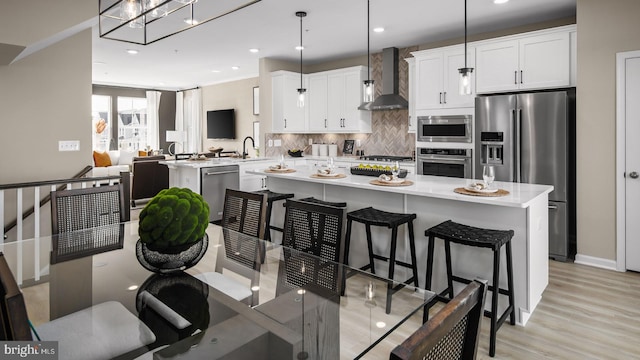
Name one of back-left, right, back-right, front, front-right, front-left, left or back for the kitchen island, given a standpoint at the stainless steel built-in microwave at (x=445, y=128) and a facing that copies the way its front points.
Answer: front

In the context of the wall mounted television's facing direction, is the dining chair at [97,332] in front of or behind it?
in front

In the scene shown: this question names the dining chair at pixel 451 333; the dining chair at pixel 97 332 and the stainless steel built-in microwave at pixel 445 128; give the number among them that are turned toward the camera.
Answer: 1

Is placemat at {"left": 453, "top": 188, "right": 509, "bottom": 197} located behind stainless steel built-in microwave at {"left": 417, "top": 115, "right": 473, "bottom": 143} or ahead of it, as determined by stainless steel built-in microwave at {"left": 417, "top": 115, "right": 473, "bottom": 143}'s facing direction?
ahead

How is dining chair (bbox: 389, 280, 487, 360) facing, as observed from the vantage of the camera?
facing away from the viewer and to the left of the viewer

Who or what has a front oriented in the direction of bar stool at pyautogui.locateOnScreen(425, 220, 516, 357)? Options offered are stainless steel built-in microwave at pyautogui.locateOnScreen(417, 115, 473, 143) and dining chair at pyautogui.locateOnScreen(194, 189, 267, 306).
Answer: the stainless steel built-in microwave

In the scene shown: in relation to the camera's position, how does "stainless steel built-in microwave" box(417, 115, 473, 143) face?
facing the viewer

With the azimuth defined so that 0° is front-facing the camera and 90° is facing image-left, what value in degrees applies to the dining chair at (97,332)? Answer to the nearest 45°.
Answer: approximately 225°

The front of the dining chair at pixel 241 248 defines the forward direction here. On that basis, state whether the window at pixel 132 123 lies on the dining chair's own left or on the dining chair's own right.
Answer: on the dining chair's own right

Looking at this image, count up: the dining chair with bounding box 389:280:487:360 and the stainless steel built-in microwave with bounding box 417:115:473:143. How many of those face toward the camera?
1

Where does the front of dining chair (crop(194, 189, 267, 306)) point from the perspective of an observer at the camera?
facing the viewer and to the left of the viewer
